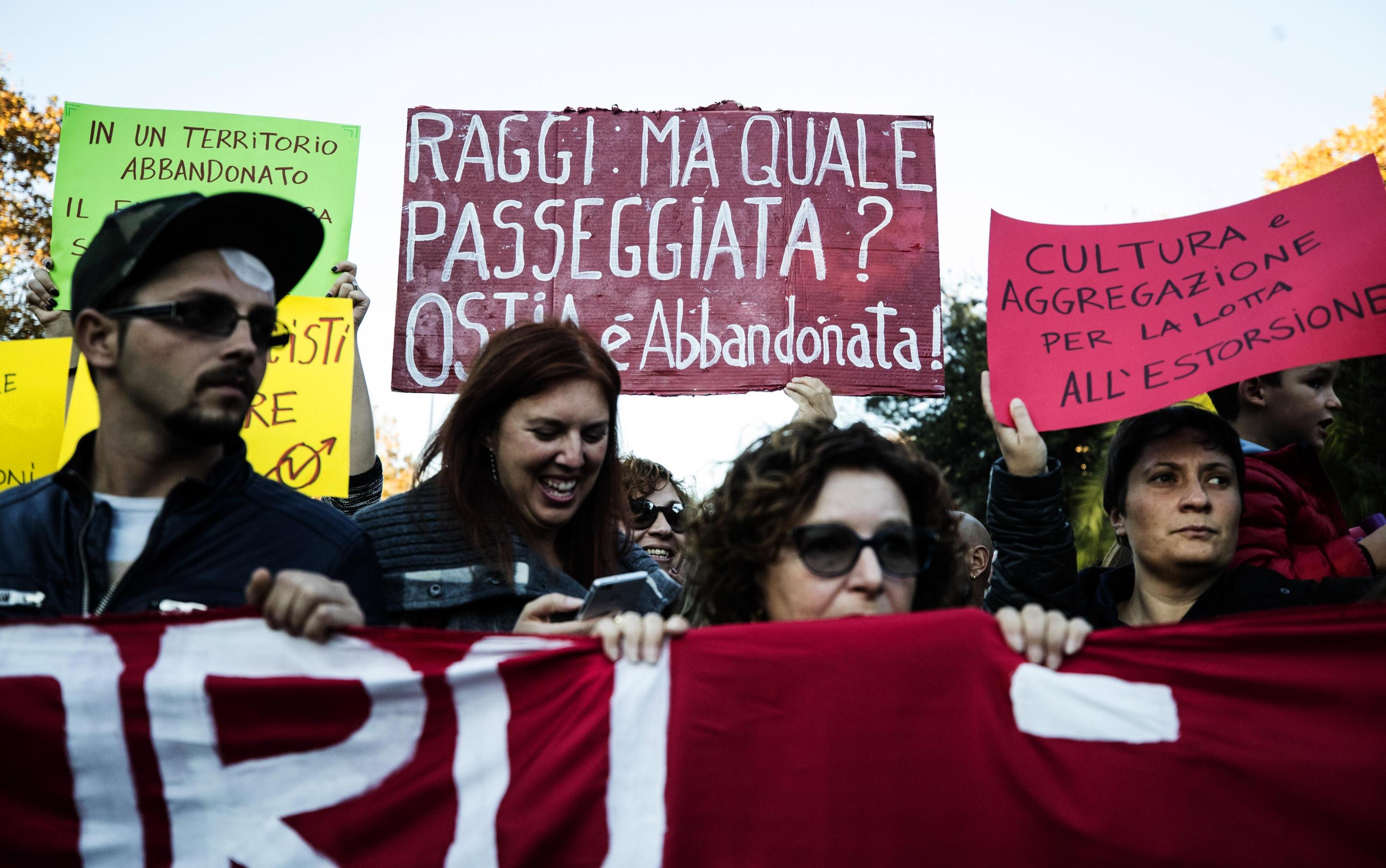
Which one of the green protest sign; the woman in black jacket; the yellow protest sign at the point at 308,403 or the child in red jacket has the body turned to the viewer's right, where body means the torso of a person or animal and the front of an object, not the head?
the child in red jacket

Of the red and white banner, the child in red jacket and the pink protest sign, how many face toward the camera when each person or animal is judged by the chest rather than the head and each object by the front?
2

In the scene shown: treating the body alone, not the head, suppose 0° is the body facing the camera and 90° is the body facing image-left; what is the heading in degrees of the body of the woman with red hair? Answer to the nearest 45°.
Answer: approximately 315°

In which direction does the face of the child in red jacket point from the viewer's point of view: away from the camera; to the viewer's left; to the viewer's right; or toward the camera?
to the viewer's right

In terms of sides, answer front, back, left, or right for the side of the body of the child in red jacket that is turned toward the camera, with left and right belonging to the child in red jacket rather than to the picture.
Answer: right

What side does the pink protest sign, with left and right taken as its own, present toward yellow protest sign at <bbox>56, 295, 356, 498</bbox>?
right

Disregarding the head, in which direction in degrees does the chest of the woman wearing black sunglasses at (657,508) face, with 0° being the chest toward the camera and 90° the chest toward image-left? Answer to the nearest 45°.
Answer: approximately 0°
